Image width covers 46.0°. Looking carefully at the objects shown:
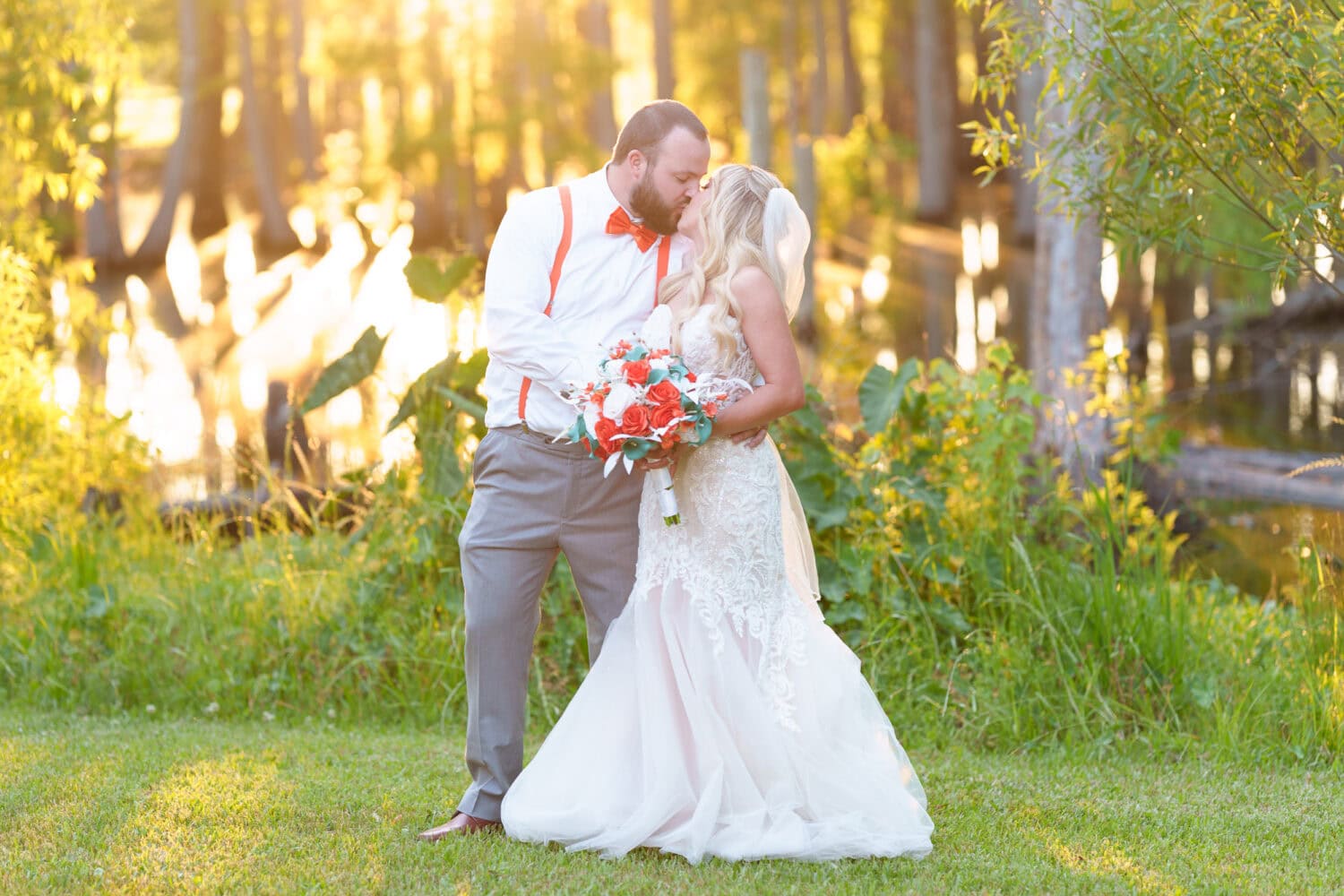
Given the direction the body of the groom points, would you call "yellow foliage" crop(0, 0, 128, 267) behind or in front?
behind

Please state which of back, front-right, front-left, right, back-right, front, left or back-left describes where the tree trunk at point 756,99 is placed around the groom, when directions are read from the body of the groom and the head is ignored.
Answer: back-left

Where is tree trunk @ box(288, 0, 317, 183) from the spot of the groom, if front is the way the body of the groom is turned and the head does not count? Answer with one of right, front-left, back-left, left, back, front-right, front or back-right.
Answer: back-left

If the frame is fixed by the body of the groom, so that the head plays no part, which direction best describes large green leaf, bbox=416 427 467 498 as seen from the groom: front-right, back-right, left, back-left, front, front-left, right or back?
back-left

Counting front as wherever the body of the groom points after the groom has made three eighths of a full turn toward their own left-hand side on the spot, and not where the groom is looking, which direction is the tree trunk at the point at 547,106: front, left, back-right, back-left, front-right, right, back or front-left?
front

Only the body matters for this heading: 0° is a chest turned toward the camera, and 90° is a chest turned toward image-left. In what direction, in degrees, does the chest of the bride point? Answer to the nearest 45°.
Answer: approximately 45°

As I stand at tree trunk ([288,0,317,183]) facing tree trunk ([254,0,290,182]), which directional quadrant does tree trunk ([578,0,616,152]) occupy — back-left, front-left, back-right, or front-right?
back-right

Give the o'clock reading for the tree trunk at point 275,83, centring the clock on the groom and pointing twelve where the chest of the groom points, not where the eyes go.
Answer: The tree trunk is roughly at 7 o'clock from the groom.

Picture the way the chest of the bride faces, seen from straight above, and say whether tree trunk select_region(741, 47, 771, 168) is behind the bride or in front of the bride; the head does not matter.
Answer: behind

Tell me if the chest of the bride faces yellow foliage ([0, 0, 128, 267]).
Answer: no

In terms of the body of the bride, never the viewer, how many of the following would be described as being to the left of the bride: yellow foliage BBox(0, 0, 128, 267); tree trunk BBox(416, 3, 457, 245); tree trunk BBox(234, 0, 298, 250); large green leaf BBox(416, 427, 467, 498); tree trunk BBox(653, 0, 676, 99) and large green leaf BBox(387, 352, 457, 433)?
0

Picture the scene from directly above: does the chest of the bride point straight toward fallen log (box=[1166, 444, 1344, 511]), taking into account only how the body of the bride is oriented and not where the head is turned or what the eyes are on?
no

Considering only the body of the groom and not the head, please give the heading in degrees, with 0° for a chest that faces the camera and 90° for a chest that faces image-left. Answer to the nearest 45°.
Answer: approximately 315°

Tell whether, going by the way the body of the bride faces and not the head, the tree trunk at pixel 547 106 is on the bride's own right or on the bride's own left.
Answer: on the bride's own right

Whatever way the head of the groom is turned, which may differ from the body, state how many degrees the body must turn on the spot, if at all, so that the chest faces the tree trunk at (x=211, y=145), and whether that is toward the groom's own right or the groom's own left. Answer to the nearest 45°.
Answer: approximately 135° to the groom's own left

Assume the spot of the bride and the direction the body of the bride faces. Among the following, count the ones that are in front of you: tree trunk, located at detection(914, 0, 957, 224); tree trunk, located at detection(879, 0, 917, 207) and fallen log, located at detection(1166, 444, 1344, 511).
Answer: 0

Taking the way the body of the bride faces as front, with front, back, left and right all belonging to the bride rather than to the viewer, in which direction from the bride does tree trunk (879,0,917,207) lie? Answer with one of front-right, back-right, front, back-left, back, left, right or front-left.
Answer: back-right

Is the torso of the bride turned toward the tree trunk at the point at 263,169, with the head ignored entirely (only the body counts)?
no
